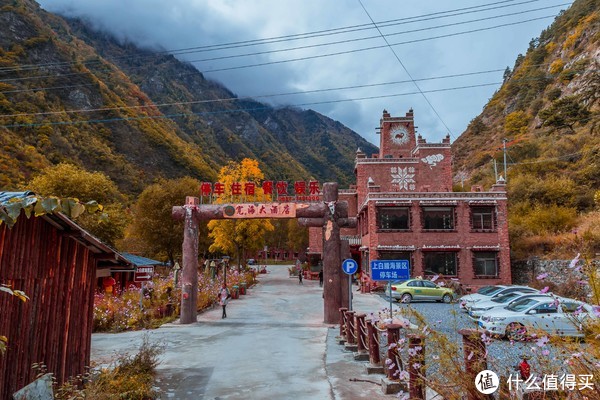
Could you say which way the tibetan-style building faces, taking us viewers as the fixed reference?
facing the viewer

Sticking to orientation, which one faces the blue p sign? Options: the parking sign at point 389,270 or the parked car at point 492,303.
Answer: the parked car

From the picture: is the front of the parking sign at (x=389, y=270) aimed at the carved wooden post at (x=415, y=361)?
yes

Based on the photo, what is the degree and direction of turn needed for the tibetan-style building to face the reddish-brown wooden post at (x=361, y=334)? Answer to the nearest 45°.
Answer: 0° — it already faces it

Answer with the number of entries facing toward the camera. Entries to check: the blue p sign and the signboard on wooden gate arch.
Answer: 2

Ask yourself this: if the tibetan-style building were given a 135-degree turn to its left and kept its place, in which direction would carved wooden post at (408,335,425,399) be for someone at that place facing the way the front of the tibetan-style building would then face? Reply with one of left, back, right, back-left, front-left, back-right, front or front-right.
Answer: back-right

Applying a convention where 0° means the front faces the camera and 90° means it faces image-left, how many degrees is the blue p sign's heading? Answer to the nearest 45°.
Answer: approximately 0°

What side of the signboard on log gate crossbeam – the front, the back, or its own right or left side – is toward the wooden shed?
front

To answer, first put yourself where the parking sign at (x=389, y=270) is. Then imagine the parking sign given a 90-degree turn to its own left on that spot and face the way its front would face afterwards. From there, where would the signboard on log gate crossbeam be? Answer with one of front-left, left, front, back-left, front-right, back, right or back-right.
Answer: back-left

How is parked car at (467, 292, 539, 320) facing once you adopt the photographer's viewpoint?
facing the viewer and to the left of the viewer

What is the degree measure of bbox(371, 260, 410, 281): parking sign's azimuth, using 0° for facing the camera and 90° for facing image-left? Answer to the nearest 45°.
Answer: approximately 0°
